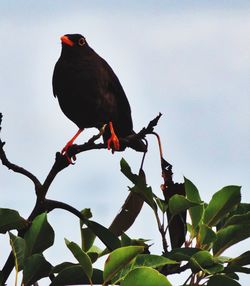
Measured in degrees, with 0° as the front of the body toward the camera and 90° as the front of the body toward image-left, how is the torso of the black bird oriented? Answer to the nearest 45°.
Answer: approximately 45°
